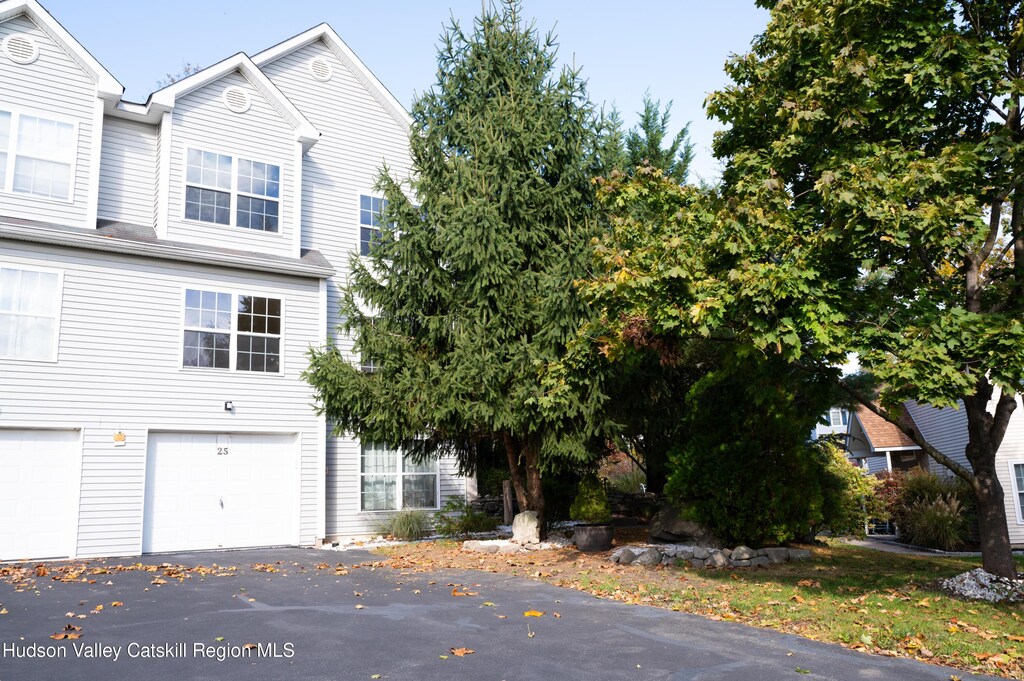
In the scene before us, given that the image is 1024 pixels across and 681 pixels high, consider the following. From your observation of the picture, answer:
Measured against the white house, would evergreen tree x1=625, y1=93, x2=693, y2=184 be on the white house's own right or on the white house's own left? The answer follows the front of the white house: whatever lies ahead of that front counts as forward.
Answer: on the white house's own left

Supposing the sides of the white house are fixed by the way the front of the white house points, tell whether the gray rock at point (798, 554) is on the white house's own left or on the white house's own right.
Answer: on the white house's own left

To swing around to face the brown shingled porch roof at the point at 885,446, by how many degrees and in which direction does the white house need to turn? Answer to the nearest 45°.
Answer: approximately 90° to its left

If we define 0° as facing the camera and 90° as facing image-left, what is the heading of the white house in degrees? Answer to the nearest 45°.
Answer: approximately 0°

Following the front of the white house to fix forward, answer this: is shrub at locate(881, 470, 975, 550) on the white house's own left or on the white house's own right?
on the white house's own left

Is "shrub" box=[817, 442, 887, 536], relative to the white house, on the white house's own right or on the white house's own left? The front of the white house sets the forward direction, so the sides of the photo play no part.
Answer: on the white house's own left

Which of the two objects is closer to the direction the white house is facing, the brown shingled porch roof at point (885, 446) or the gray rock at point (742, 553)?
the gray rock

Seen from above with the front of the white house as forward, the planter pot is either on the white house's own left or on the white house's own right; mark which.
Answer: on the white house's own left

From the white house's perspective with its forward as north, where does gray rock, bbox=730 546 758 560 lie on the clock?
The gray rock is roughly at 10 o'clock from the white house.

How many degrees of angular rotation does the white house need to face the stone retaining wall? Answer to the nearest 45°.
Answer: approximately 45° to its left

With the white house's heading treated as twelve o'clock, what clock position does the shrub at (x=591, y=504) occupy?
The shrub is roughly at 10 o'clock from the white house.

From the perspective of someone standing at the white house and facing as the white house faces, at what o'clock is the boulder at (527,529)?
The boulder is roughly at 10 o'clock from the white house.

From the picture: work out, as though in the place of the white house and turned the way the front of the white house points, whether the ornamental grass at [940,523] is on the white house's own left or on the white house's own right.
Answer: on the white house's own left

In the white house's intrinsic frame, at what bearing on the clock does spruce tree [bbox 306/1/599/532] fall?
The spruce tree is roughly at 10 o'clock from the white house.

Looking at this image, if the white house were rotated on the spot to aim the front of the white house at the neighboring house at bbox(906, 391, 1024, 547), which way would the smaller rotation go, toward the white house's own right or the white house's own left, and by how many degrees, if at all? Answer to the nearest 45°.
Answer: approximately 90° to the white house's own left
